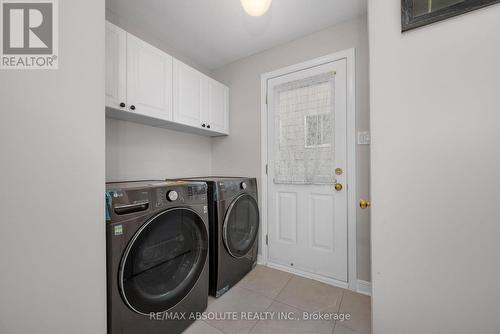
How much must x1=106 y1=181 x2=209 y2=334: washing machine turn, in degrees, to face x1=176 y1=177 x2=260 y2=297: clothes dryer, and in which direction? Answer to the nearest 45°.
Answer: approximately 90° to its left

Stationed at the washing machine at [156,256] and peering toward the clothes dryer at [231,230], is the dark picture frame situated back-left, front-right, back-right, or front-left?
back-right

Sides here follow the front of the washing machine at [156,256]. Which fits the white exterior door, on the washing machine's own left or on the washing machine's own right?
on the washing machine's own left

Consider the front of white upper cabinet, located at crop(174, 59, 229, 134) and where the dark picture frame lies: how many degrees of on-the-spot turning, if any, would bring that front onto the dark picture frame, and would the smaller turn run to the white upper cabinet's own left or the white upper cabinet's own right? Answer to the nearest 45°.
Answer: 0° — it already faces it

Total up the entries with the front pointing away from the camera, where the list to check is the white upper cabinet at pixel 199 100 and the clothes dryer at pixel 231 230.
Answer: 0

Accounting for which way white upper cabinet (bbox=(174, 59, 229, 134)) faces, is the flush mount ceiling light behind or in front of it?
in front

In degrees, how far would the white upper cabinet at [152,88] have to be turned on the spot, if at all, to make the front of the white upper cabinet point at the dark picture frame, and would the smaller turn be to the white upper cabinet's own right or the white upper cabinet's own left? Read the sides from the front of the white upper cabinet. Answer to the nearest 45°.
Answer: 0° — it already faces it

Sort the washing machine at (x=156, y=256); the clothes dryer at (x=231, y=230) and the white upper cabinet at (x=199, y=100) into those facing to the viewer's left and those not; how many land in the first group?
0

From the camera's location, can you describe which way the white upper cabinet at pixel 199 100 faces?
facing the viewer and to the right of the viewer

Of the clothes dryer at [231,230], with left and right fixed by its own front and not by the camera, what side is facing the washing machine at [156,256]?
right

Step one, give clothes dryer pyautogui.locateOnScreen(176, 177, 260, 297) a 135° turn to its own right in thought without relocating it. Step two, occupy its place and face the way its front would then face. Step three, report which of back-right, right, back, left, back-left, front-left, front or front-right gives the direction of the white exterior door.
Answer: back

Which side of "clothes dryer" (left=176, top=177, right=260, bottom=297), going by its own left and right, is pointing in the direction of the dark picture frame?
front
